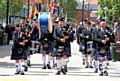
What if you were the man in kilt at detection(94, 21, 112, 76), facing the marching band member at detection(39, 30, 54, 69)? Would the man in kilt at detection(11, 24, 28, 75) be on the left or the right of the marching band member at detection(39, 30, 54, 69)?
left

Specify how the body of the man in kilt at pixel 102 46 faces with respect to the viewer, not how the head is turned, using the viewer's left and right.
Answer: facing the viewer

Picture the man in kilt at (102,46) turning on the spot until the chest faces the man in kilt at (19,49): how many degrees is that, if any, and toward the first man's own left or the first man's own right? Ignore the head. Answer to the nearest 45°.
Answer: approximately 90° to the first man's own right

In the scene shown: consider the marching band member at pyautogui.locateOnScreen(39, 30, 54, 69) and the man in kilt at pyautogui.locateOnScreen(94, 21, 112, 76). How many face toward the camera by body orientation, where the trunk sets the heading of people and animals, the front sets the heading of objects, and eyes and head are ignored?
2

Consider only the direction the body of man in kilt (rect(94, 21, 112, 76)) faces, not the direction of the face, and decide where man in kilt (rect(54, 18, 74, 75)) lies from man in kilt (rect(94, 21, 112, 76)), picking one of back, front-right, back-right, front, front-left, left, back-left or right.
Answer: right

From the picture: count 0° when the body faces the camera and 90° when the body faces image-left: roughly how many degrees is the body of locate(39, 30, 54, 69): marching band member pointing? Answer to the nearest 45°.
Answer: approximately 0°

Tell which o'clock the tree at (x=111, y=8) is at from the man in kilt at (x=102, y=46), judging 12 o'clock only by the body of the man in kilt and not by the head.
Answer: The tree is roughly at 6 o'clock from the man in kilt.
